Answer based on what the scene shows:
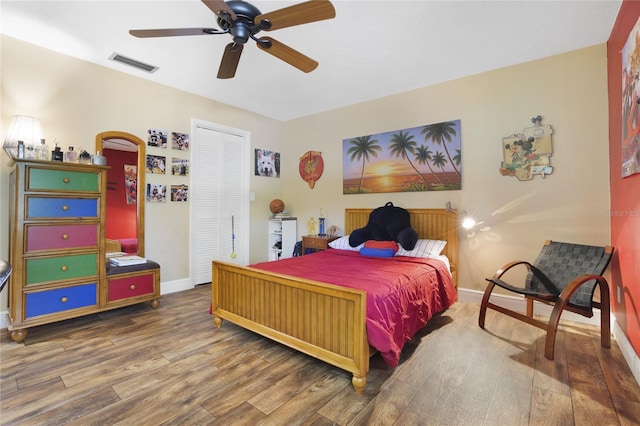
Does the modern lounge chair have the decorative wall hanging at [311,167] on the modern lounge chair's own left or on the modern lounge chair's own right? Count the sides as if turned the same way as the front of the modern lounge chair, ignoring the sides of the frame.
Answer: on the modern lounge chair's own right

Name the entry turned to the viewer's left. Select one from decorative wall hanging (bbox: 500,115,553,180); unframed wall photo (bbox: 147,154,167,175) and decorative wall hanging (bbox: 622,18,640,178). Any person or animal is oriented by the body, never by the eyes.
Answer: decorative wall hanging (bbox: 622,18,640,178)

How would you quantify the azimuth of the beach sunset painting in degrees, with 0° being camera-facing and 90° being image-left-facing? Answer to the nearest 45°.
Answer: approximately 45°

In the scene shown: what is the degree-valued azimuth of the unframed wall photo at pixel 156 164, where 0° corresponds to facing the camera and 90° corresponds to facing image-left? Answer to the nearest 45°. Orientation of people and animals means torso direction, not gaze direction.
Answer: approximately 315°

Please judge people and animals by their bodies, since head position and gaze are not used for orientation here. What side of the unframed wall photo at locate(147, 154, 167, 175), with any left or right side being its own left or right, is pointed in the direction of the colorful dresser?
right

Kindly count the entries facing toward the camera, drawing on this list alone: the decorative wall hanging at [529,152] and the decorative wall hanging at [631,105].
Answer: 1

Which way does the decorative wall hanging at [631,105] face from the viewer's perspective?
to the viewer's left

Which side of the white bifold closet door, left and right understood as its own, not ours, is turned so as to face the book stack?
right
